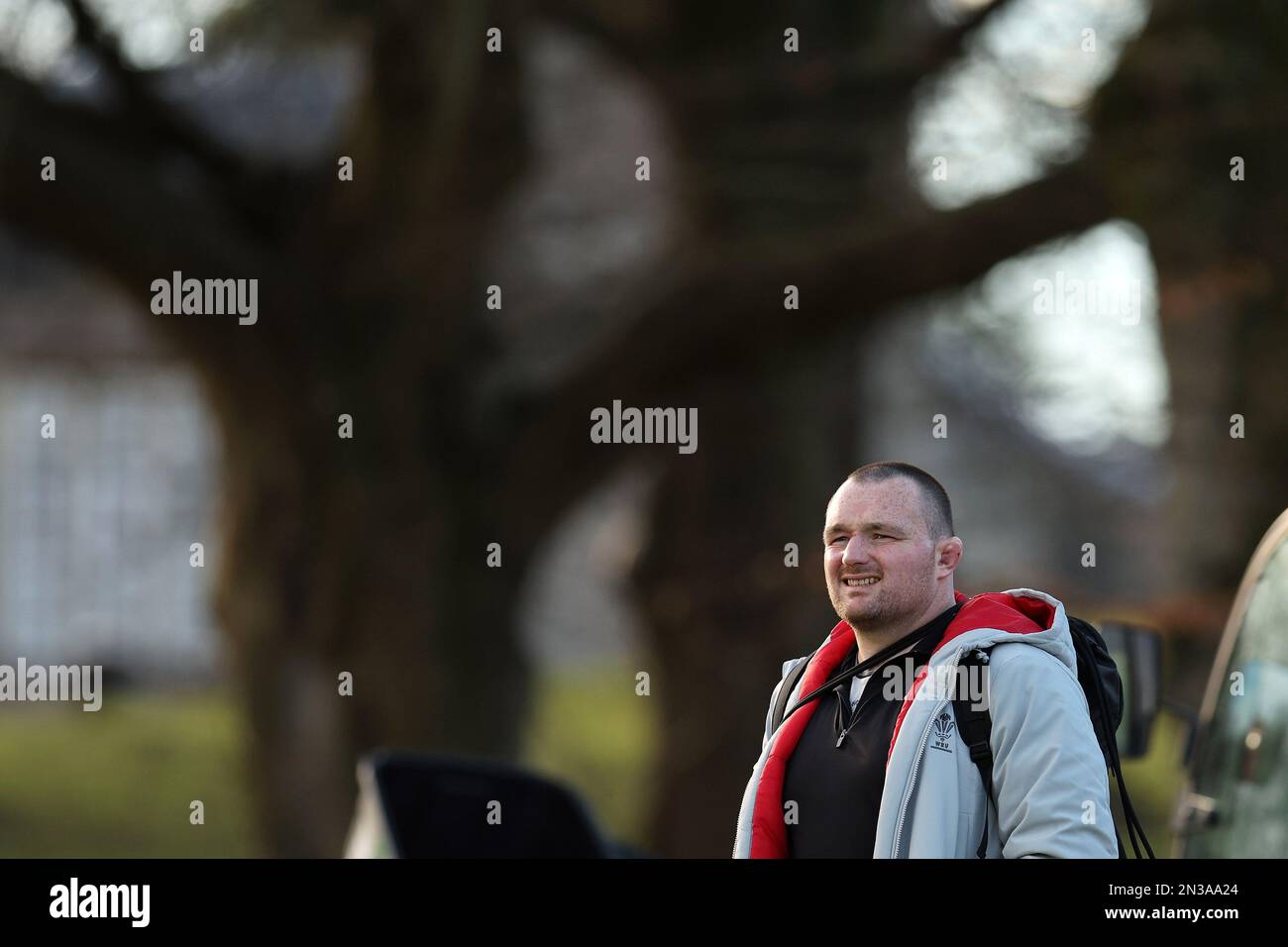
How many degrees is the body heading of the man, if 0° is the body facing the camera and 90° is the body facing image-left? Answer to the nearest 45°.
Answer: approximately 45°

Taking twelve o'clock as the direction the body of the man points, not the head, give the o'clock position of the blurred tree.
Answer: The blurred tree is roughly at 4 o'clock from the man.
